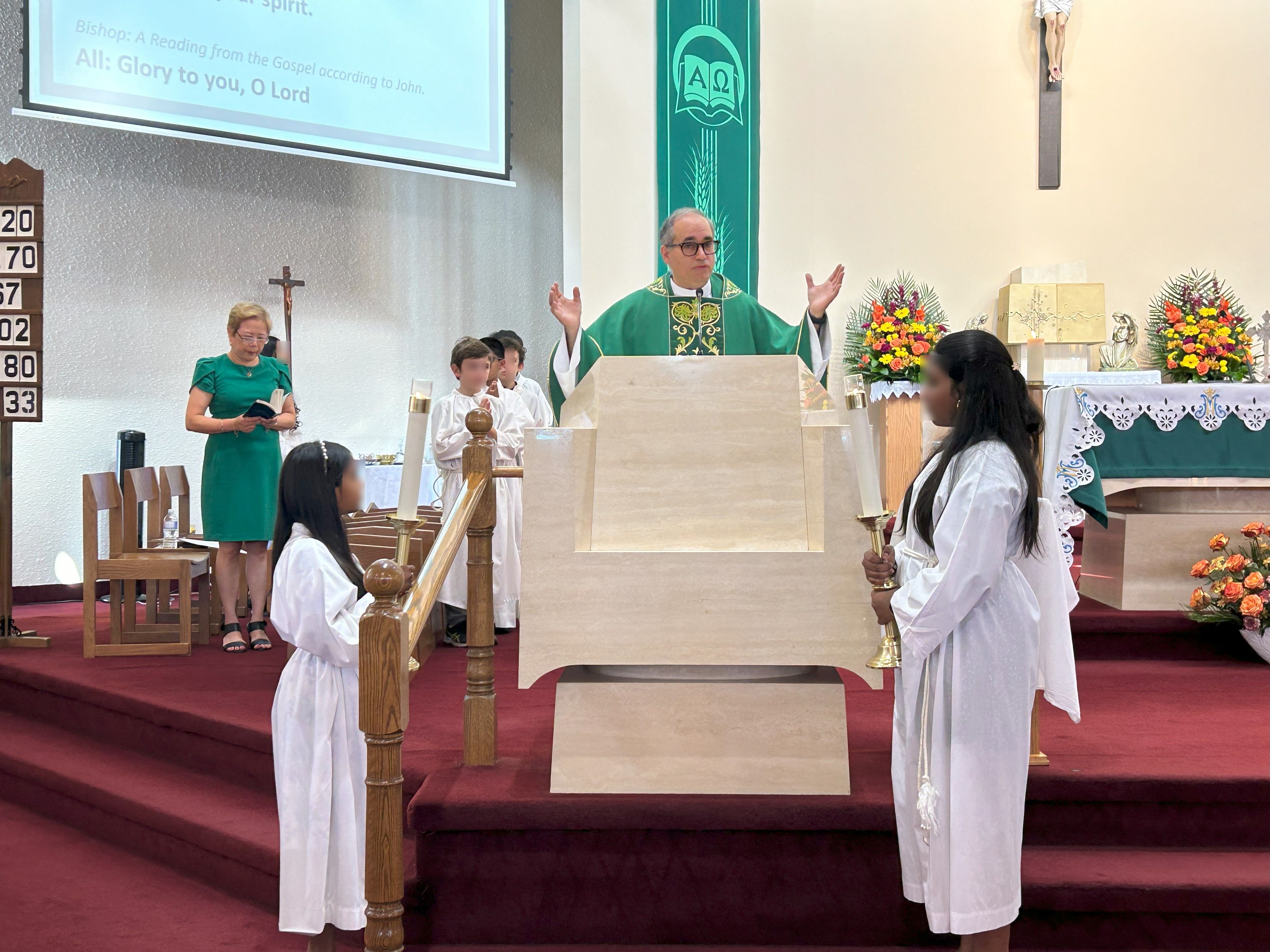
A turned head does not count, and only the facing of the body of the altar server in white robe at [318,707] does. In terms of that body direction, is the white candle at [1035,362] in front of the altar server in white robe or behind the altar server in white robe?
in front

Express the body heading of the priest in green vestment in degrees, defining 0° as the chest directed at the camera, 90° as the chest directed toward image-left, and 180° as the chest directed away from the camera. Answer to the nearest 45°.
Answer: approximately 0°

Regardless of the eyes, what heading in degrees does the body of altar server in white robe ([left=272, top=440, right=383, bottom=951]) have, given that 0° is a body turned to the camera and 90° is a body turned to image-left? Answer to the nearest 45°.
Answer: approximately 270°

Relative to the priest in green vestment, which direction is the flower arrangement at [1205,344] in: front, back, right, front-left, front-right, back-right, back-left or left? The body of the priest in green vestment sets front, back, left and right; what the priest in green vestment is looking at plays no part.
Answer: back-left

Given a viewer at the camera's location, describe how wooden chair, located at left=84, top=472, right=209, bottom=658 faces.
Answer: facing to the right of the viewer

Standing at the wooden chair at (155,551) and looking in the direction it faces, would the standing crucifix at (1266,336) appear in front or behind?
in front

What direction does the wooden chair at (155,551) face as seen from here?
to the viewer's right

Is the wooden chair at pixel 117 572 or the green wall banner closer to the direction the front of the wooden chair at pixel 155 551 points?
the green wall banner
